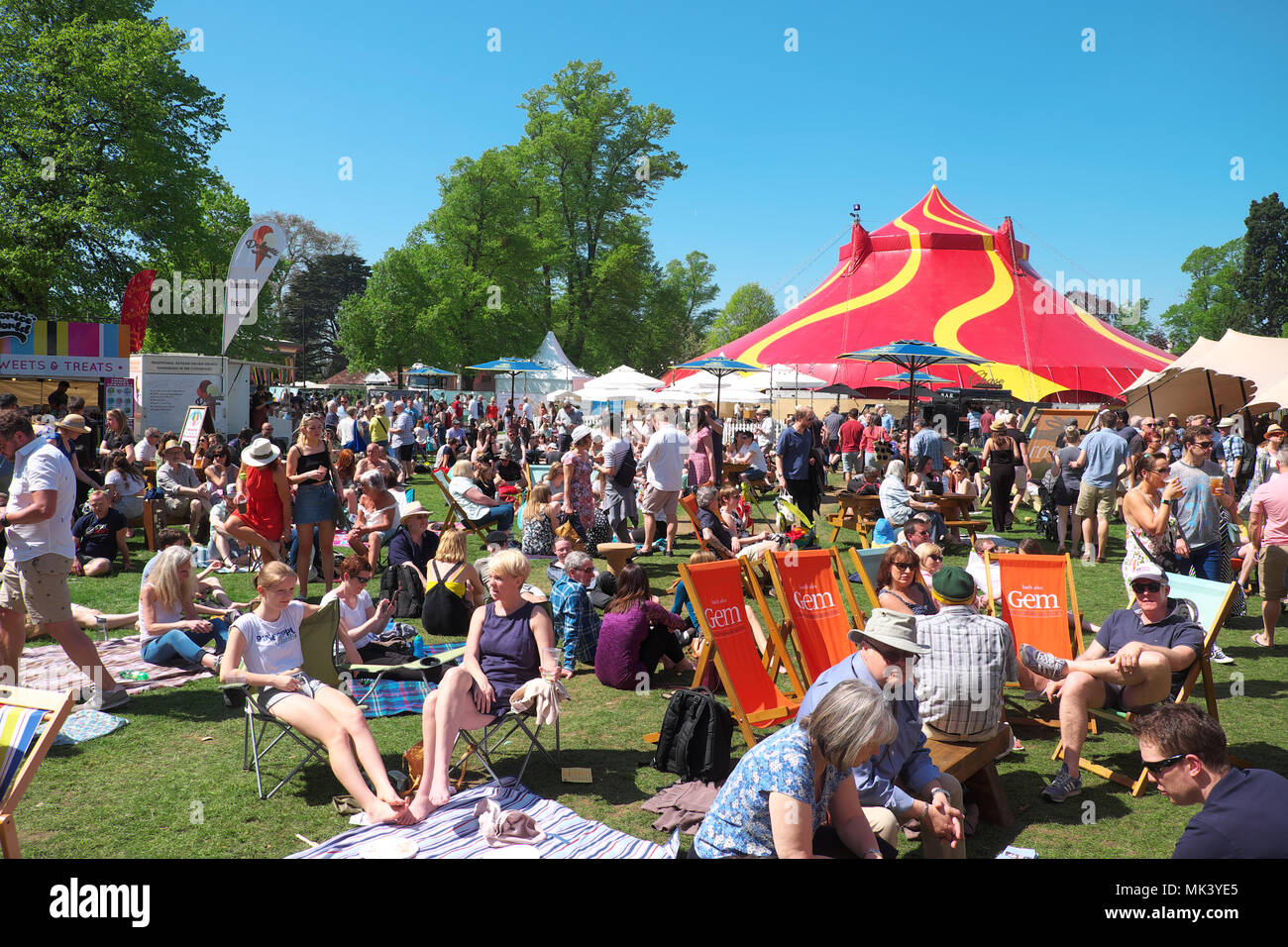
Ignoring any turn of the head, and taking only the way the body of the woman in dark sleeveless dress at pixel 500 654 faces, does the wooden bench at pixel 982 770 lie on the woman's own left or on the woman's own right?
on the woman's own left

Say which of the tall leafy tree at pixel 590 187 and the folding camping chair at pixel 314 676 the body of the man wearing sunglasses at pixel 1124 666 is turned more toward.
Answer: the folding camping chair

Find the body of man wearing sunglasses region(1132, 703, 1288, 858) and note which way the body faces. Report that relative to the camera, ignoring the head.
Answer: to the viewer's left

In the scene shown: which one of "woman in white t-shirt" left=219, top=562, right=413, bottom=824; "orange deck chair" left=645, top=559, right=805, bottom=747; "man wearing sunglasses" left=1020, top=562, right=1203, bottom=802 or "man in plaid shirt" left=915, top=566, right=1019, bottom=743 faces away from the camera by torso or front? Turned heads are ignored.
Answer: the man in plaid shirt

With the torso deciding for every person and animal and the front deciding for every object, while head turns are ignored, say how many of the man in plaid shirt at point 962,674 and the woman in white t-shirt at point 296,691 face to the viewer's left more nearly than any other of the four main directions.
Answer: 0

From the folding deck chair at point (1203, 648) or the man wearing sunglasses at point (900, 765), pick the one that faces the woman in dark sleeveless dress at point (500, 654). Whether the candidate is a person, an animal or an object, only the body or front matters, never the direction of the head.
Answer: the folding deck chair

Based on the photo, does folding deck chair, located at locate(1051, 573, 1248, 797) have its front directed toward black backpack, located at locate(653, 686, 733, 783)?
yes

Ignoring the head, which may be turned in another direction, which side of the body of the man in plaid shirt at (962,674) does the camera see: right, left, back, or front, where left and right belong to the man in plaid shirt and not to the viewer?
back

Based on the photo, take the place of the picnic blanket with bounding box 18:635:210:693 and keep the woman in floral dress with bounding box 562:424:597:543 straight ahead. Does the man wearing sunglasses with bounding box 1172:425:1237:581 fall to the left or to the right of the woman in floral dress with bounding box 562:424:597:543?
right

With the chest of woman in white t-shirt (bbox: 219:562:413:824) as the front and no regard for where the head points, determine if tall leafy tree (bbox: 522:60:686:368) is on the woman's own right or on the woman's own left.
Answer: on the woman's own left

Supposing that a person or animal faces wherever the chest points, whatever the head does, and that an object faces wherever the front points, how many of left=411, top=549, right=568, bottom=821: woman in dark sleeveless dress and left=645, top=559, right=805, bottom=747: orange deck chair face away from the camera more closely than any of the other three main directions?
0

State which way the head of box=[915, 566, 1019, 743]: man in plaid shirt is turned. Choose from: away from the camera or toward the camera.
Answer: away from the camera

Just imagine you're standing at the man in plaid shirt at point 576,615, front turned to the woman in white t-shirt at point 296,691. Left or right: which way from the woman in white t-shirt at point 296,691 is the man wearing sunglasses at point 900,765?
left

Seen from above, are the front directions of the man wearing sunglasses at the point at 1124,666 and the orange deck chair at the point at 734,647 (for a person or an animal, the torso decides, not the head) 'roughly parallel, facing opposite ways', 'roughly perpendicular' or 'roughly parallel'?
roughly perpendicular

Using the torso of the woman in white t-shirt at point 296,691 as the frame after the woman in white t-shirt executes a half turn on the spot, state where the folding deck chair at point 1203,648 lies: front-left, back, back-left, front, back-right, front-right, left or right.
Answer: back-right
